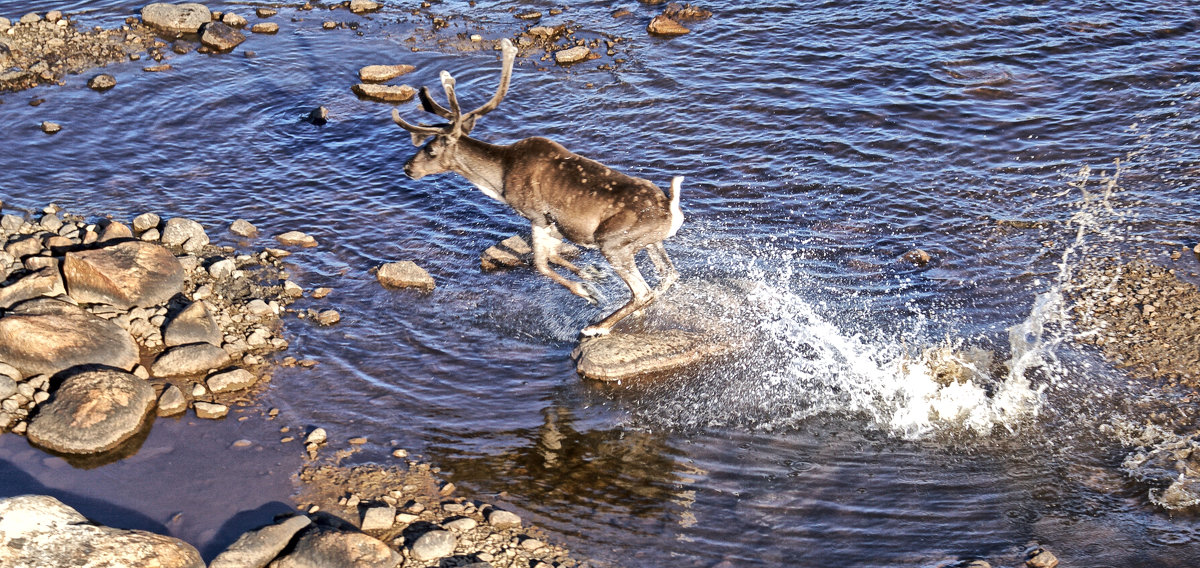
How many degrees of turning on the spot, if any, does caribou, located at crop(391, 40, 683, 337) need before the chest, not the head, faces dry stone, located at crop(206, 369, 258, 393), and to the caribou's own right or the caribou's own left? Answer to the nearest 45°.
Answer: approximately 45° to the caribou's own left

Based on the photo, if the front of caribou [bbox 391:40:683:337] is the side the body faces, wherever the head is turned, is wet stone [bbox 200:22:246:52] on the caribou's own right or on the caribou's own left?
on the caribou's own right

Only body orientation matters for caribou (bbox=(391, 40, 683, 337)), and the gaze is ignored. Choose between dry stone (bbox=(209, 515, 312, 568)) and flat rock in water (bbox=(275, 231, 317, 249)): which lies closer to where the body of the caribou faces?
the flat rock in water

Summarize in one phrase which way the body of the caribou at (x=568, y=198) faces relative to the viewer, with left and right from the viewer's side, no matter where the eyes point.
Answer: facing to the left of the viewer
